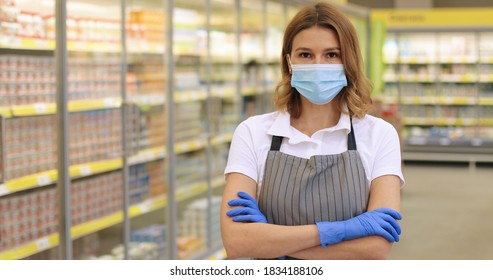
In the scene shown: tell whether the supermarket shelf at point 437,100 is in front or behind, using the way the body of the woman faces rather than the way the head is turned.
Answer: behind

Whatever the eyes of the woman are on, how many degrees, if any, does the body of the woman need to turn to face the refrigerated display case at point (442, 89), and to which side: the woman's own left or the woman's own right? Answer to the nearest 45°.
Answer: approximately 180°

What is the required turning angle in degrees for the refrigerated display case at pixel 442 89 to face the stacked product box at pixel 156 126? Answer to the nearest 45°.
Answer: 0° — it already faces it

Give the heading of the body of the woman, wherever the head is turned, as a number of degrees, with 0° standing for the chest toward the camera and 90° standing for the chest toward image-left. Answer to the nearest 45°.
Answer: approximately 0°

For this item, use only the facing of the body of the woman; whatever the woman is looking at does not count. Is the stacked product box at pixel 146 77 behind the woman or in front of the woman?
behind

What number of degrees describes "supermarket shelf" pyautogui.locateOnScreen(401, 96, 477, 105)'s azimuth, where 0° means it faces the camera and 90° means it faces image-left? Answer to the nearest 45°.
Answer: approximately 0°
